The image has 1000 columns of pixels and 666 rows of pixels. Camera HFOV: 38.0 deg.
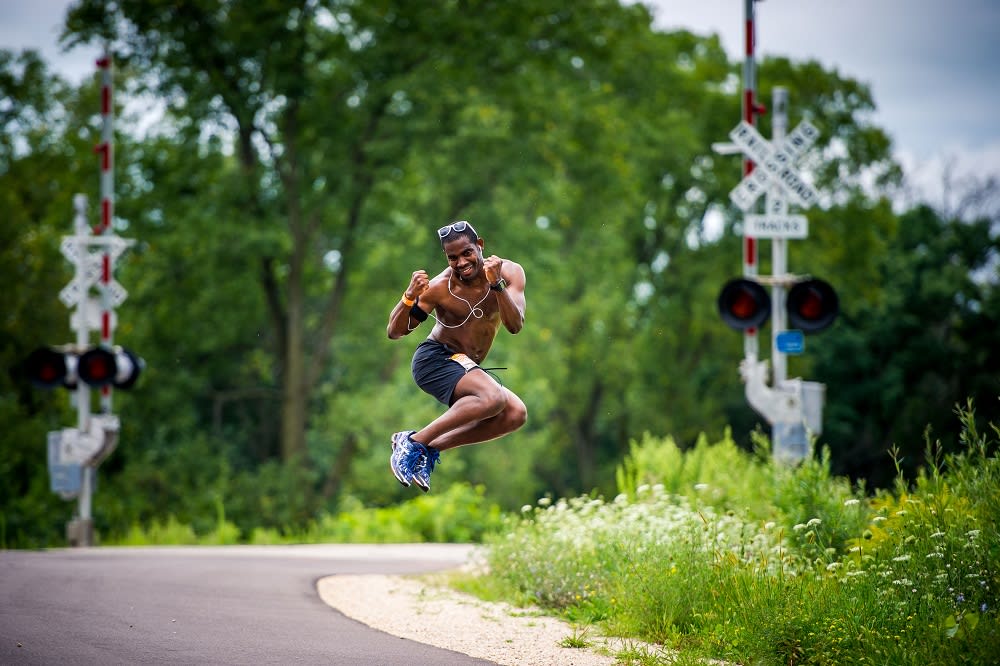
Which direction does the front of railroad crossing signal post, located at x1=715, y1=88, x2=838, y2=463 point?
toward the camera

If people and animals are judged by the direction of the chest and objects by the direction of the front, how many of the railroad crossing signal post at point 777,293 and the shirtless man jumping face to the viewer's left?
0

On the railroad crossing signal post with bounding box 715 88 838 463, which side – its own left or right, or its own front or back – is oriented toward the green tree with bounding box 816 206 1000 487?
back

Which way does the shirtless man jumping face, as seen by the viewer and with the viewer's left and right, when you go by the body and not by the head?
facing the viewer and to the right of the viewer

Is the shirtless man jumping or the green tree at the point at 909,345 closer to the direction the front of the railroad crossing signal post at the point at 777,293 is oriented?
the shirtless man jumping
